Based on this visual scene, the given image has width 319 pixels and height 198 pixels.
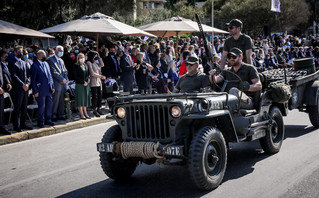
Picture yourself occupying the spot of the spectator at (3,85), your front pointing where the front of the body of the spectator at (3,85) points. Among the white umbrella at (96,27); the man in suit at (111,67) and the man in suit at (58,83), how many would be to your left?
3

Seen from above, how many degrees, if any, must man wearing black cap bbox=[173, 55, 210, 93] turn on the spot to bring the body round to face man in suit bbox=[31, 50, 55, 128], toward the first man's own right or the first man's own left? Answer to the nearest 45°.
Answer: approximately 90° to the first man's own right

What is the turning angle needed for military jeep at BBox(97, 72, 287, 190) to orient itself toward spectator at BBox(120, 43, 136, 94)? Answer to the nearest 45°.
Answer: approximately 135° to its right

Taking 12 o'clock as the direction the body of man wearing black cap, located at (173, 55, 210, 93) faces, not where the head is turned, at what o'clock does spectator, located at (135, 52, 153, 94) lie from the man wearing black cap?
The spectator is roughly at 4 o'clock from the man wearing black cap.

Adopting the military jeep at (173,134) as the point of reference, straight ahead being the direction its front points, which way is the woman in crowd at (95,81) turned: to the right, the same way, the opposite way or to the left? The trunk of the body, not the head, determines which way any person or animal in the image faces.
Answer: to the left

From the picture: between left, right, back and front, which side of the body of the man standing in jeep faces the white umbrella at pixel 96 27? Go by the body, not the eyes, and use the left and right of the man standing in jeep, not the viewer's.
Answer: right

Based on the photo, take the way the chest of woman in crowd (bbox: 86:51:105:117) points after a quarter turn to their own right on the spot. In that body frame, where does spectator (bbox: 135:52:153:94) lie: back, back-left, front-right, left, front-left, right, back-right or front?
back

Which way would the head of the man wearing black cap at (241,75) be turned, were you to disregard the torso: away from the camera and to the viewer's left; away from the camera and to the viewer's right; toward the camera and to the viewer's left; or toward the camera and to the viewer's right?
toward the camera and to the viewer's left

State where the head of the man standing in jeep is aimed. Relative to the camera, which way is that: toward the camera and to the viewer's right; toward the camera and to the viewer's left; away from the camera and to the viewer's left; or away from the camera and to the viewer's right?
toward the camera and to the viewer's left

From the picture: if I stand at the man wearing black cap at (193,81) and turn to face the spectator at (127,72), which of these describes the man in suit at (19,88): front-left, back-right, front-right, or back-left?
front-left

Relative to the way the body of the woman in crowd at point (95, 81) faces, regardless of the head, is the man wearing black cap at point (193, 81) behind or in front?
in front

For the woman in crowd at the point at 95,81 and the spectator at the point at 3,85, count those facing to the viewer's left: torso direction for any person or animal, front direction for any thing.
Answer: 0

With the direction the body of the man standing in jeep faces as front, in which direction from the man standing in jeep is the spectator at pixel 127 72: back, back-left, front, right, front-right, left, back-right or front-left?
right

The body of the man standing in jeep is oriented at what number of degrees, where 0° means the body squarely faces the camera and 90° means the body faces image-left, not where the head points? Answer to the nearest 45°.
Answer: approximately 45°

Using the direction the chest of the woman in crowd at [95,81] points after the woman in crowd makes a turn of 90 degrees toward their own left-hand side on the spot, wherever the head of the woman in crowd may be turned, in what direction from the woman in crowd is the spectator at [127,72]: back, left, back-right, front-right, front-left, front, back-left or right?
front

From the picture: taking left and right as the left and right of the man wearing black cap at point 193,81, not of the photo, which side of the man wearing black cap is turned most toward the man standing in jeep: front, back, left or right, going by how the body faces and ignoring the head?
back

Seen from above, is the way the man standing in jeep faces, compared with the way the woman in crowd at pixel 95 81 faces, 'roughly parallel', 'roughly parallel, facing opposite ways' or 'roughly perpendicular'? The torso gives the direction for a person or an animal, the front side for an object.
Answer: roughly perpendicular

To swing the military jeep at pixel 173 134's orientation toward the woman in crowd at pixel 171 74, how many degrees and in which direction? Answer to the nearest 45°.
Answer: approximately 135° to its right

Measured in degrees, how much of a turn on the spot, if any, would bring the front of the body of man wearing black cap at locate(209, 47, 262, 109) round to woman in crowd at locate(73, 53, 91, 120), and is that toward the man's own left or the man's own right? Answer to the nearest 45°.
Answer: approximately 90° to the man's own right
